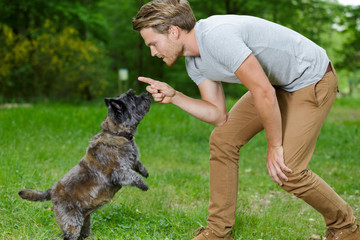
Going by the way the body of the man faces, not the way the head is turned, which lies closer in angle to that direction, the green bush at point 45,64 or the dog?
the dog

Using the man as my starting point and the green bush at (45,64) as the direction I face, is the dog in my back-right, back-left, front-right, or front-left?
front-left

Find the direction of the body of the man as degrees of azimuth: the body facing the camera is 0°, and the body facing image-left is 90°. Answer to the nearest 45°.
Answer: approximately 90°

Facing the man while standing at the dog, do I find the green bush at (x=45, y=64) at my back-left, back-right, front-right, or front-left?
back-left

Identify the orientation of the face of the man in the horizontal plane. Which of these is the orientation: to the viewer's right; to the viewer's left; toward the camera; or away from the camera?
to the viewer's left

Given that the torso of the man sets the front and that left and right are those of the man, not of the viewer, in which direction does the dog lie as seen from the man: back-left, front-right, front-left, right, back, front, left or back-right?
front

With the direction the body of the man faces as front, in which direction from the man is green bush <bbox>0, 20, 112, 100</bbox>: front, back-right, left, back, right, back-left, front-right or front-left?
front-right
